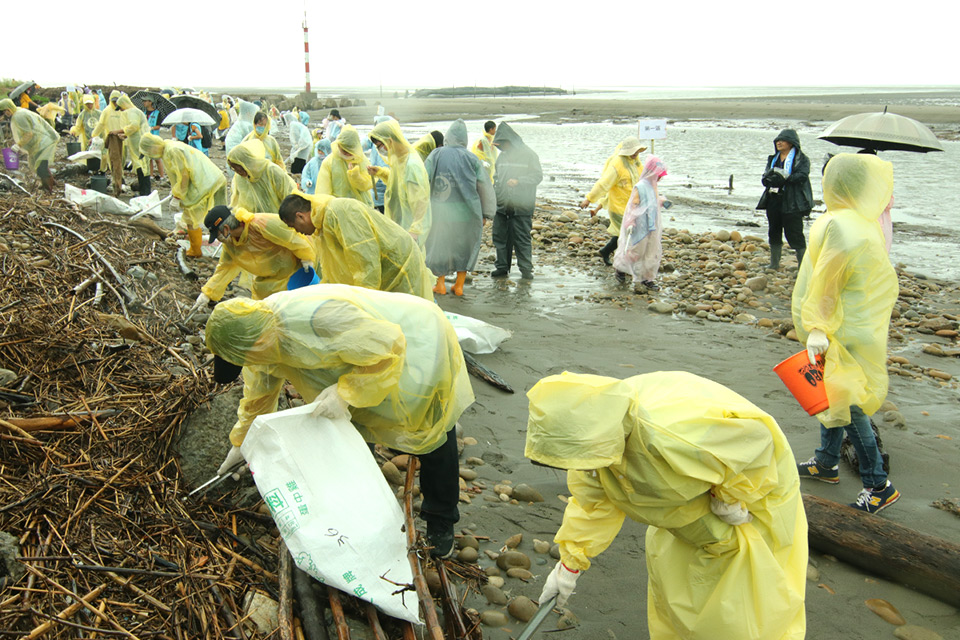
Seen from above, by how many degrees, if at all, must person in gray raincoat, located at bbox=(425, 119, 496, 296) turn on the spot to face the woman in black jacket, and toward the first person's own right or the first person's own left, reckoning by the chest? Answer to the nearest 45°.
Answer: approximately 90° to the first person's own right

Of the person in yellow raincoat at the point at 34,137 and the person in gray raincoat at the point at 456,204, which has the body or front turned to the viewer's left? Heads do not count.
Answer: the person in yellow raincoat

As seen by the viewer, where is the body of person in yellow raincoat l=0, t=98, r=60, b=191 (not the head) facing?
to the viewer's left

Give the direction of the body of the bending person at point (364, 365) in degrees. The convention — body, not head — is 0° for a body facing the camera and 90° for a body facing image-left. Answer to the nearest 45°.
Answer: approximately 90°

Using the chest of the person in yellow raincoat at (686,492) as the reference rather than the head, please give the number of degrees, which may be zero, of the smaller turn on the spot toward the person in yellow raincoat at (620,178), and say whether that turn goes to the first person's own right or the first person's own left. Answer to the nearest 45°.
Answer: approximately 90° to the first person's own right

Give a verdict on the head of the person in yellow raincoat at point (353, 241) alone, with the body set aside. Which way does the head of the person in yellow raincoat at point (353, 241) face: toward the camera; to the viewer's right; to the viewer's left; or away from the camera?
to the viewer's left

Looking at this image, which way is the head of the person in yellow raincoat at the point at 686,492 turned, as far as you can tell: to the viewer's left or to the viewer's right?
to the viewer's left

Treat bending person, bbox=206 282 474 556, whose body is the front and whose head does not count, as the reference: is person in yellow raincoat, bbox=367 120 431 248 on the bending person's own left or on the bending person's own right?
on the bending person's own right

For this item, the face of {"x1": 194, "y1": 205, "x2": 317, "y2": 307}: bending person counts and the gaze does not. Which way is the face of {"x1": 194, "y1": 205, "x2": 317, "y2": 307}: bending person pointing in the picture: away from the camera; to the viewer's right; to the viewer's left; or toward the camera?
to the viewer's left

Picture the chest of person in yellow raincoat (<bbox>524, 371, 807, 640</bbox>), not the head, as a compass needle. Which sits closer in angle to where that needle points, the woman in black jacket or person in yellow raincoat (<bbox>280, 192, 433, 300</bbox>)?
the person in yellow raincoat

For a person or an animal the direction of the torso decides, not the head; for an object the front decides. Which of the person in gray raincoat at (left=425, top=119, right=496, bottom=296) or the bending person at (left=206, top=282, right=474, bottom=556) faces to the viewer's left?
the bending person

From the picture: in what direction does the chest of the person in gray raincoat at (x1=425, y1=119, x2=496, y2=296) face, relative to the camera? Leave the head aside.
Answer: away from the camera

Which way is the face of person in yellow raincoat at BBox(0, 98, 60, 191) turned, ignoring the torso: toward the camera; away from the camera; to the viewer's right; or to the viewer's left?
to the viewer's left
